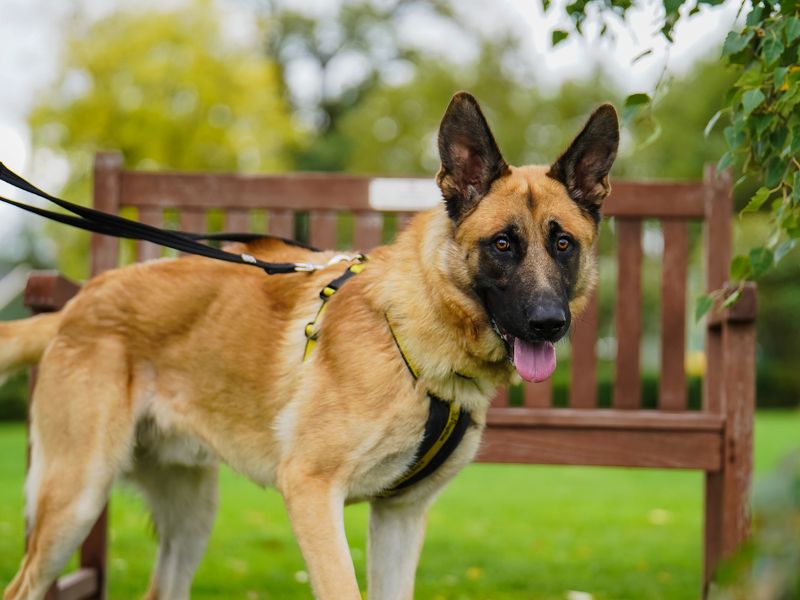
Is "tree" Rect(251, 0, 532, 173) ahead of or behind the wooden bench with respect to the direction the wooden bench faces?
behind

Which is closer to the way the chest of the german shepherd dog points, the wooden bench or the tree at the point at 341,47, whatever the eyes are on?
the wooden bench

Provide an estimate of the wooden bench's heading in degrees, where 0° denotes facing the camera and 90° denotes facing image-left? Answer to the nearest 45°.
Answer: approximately 0°

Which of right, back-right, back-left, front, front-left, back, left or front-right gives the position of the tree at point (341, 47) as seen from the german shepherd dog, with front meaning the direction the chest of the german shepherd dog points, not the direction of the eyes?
back-left

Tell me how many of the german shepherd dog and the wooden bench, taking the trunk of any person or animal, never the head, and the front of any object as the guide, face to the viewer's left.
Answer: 0

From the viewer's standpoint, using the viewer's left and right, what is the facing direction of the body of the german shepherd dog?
facing the viewer and to the right of the viewer

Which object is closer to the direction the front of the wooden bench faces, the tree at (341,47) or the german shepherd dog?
the german shepherd dog
